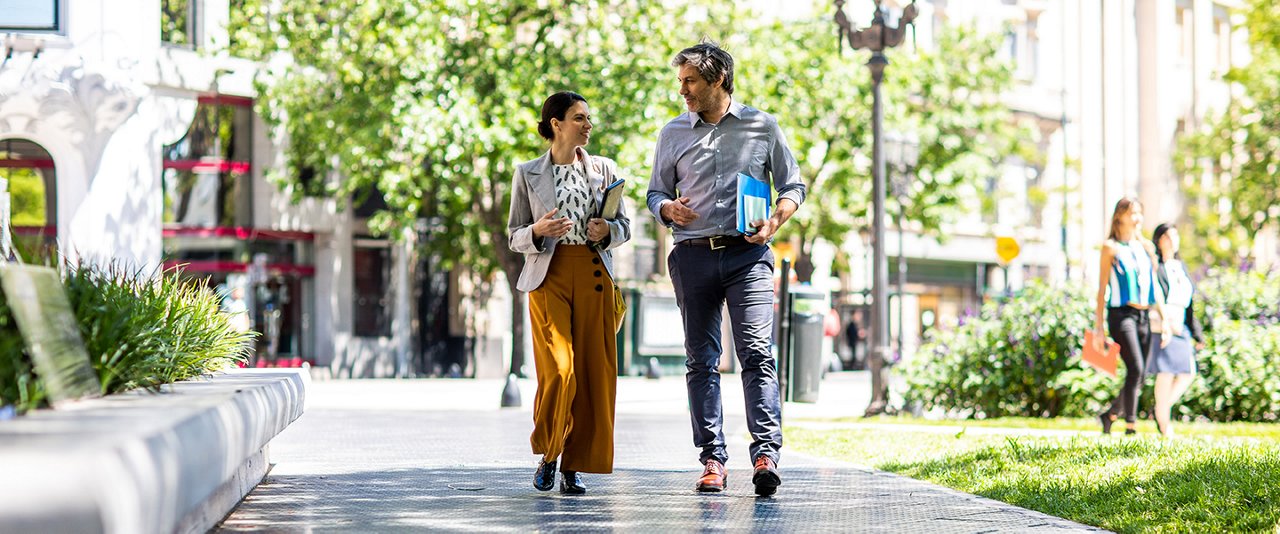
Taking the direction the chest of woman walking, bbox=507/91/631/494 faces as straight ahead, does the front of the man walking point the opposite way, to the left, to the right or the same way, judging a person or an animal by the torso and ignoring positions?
the same way

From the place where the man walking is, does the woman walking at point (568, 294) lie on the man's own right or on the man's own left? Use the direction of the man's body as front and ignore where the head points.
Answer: on the man's own right

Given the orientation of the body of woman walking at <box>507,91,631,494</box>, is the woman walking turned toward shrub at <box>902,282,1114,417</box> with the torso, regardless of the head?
no

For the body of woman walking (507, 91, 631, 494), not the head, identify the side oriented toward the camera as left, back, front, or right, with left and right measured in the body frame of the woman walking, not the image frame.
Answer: front

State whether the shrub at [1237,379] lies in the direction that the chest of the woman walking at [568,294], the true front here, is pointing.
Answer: no

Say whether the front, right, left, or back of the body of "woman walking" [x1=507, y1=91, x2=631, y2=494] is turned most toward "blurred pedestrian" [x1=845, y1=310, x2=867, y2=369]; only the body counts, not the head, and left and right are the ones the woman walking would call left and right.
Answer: back

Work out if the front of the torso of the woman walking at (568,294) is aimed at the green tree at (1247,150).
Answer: no

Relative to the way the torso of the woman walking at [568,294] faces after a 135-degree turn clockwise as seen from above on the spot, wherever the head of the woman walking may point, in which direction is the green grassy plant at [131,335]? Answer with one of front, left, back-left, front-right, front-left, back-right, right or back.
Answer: left

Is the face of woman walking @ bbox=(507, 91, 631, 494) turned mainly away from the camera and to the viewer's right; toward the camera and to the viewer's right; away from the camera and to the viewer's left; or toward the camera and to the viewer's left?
toward the camera and to the viewer's right

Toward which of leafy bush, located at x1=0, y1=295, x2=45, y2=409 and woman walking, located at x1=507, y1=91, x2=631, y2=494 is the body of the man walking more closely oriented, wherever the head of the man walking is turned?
the leafy bush

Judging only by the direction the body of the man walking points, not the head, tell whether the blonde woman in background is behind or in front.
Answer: behind

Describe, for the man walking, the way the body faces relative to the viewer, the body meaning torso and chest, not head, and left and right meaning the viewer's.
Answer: facing the viewer

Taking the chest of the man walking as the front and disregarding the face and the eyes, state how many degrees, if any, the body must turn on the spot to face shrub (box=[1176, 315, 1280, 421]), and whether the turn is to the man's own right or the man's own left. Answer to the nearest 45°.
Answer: approximately 135° to the man's own left

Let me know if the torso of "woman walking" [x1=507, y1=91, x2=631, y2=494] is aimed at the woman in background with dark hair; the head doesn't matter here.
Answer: no

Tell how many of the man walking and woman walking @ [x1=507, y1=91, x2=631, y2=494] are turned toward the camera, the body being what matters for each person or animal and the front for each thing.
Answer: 2
